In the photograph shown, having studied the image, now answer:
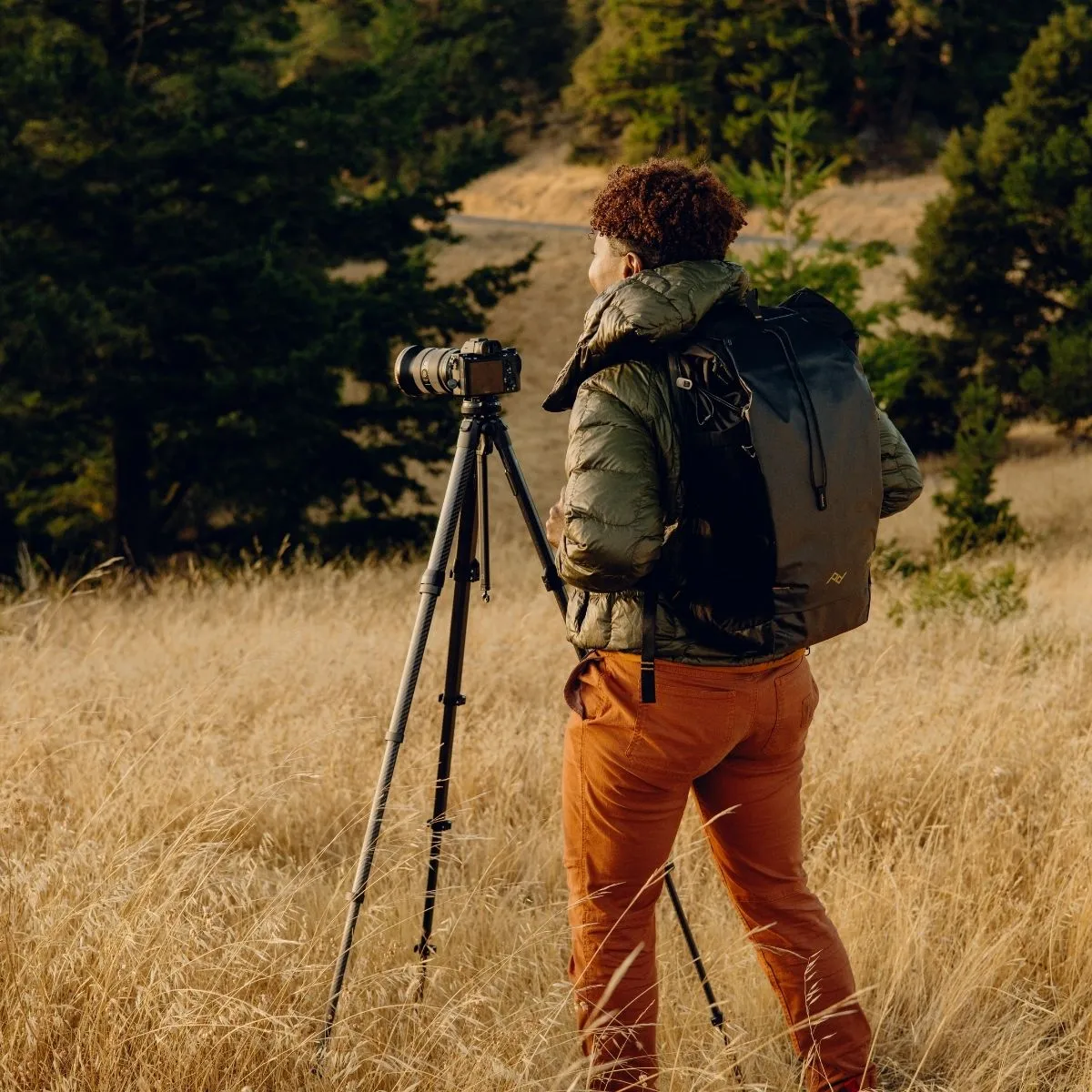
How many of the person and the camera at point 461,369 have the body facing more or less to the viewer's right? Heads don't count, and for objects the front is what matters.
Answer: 0

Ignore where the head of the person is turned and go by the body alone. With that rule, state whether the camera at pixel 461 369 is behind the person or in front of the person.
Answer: in front

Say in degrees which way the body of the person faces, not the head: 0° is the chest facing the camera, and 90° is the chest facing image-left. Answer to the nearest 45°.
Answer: approximately 135°

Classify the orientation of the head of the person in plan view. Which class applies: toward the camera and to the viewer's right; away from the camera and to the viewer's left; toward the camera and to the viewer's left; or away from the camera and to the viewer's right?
away from the camera and to the viewer's left

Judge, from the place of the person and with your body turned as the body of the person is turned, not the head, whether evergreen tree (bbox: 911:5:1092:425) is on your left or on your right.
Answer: on your right

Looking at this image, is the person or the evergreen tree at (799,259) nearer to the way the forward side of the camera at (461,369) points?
the evergreen tree

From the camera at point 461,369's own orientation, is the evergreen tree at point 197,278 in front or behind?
in front

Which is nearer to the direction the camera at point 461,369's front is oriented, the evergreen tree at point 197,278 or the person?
the evergreen tree

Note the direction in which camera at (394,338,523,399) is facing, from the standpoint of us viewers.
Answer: facing away from the viewer and to the left of the viewer

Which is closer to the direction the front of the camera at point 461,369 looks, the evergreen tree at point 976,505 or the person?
the evergreen tree
